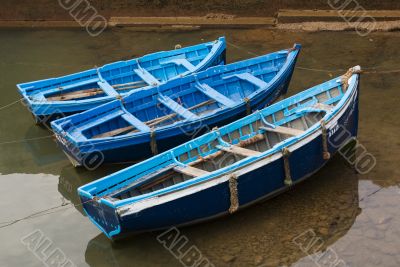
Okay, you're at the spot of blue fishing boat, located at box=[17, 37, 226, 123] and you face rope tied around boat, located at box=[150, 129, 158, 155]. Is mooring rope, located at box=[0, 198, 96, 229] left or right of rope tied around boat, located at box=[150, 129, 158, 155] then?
right

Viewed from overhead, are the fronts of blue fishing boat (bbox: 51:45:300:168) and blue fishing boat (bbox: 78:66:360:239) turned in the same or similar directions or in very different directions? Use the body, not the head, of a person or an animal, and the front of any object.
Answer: same or similar directions

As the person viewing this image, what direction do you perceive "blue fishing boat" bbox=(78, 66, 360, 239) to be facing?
facing away from the viewer and to the right of the viewer

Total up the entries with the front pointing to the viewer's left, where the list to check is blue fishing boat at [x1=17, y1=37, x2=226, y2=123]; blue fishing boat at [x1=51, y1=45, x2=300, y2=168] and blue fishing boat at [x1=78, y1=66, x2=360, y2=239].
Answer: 0

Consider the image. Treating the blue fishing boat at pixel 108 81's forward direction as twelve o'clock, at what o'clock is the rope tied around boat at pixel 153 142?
The rope tied around boat is roughly at 4 o'clock from the blue fishing boat.

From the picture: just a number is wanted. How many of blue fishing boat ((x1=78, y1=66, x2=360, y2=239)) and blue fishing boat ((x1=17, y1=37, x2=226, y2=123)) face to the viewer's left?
0

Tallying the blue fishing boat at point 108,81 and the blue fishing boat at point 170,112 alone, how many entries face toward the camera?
0

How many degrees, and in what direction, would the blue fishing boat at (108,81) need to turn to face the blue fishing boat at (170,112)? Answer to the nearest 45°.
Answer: approximately 90° to its right

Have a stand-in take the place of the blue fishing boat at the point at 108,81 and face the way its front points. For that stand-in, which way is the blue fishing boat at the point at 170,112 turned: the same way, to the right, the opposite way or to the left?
the same way

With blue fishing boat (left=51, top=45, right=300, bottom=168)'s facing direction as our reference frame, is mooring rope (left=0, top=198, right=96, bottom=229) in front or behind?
behind

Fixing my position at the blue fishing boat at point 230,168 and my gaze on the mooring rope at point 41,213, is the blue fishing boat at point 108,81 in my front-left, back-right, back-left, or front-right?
front-right

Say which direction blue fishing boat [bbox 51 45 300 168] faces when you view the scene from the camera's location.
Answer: facing away from the viewer and to the right of the viewer

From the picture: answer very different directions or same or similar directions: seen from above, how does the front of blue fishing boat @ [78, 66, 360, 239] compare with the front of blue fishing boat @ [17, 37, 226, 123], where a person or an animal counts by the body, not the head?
same or similar directions

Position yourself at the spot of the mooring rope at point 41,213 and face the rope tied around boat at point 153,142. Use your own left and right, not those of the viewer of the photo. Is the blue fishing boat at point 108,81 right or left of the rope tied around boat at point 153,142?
left

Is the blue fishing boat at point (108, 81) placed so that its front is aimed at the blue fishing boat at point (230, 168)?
no

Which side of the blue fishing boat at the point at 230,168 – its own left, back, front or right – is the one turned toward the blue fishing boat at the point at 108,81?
left

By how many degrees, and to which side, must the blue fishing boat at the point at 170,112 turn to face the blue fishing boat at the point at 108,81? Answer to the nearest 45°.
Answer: approximately 90° to its left

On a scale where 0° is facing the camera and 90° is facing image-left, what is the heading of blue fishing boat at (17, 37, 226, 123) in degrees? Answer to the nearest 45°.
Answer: approximately 225°

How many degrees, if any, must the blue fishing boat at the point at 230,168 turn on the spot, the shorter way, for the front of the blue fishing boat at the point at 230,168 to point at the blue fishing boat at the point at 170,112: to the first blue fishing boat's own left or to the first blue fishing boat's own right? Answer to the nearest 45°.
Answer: approximately 90° to the first blue fishing boat's own left

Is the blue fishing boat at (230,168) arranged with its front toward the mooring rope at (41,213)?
no
